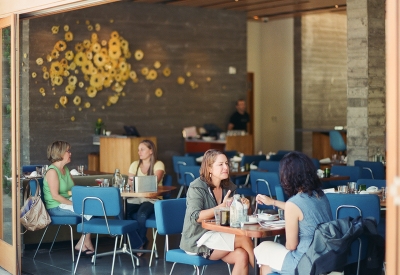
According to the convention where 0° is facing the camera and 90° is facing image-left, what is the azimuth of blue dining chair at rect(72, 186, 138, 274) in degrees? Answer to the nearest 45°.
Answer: approximately 225°

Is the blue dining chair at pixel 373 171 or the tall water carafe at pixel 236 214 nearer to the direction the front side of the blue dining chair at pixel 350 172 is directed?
the tall water carafe

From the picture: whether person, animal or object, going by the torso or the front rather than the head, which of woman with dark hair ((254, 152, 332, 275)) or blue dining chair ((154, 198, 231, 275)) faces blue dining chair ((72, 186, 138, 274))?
the woman with dark hair

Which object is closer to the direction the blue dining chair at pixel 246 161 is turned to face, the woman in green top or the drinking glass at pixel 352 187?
the woman in green top

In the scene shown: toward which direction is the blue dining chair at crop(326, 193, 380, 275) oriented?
away from the camera

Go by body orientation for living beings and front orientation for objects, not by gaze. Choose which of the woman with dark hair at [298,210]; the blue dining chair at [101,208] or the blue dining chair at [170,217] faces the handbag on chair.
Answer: the woman with dark hair

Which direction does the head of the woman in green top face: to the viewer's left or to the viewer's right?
to the viewer's right

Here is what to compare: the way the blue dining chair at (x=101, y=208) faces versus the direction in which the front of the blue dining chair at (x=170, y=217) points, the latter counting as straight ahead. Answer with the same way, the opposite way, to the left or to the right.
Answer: to the left

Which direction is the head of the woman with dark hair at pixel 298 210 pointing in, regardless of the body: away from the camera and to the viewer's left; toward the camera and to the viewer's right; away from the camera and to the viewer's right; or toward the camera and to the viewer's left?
away from the camera and to the viewer's left
